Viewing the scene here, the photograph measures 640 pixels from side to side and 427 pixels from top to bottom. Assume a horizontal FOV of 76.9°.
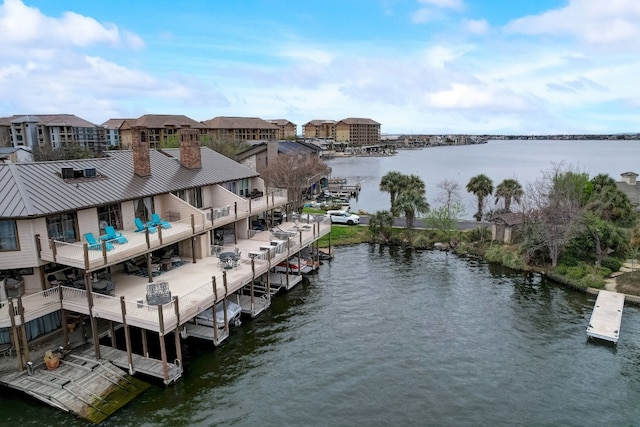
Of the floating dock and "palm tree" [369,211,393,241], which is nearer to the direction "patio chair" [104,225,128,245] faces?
the floating dock

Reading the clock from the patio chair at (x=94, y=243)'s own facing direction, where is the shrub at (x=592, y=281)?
The shrub is roughly at 11 o'clock from the patio chair.

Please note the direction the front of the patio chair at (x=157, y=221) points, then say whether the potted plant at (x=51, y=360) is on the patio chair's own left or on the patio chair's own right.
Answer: on the patio chair's own right

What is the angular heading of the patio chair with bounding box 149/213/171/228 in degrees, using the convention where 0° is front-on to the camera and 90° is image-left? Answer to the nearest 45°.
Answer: approximately 315°

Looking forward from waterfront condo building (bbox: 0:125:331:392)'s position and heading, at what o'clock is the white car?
The white car is roughly at 9 o'clock from the waterfront condo building.

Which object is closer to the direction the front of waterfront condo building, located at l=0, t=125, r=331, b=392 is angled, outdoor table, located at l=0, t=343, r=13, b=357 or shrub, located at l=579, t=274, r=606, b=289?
the shrub

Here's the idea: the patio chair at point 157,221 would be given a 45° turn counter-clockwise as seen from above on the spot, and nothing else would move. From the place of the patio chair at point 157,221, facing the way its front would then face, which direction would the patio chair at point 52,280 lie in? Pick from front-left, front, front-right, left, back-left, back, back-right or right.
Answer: back-right
